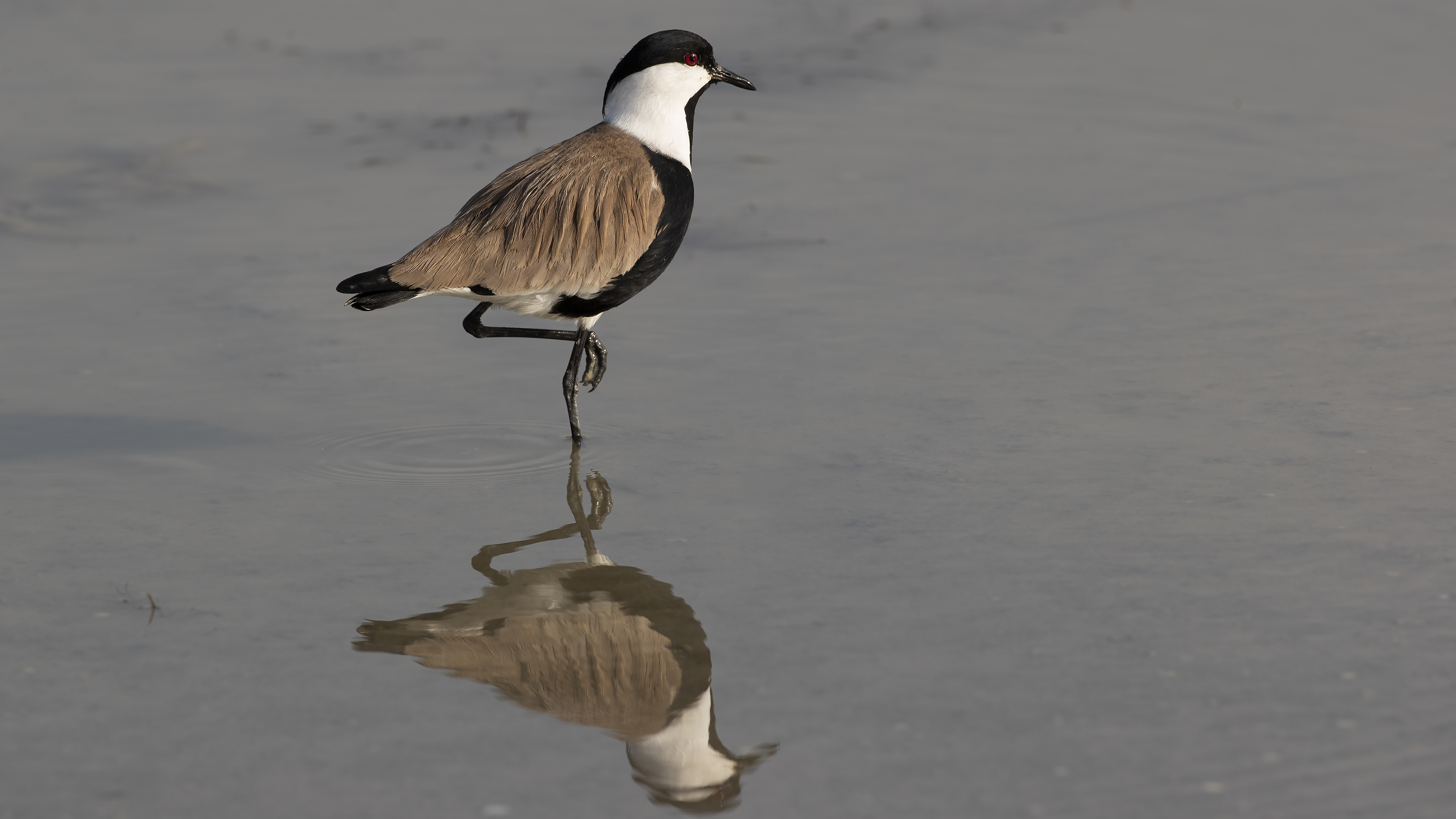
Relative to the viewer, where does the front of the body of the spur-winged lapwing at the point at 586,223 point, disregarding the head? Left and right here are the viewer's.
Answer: facing to the right of the viewer
